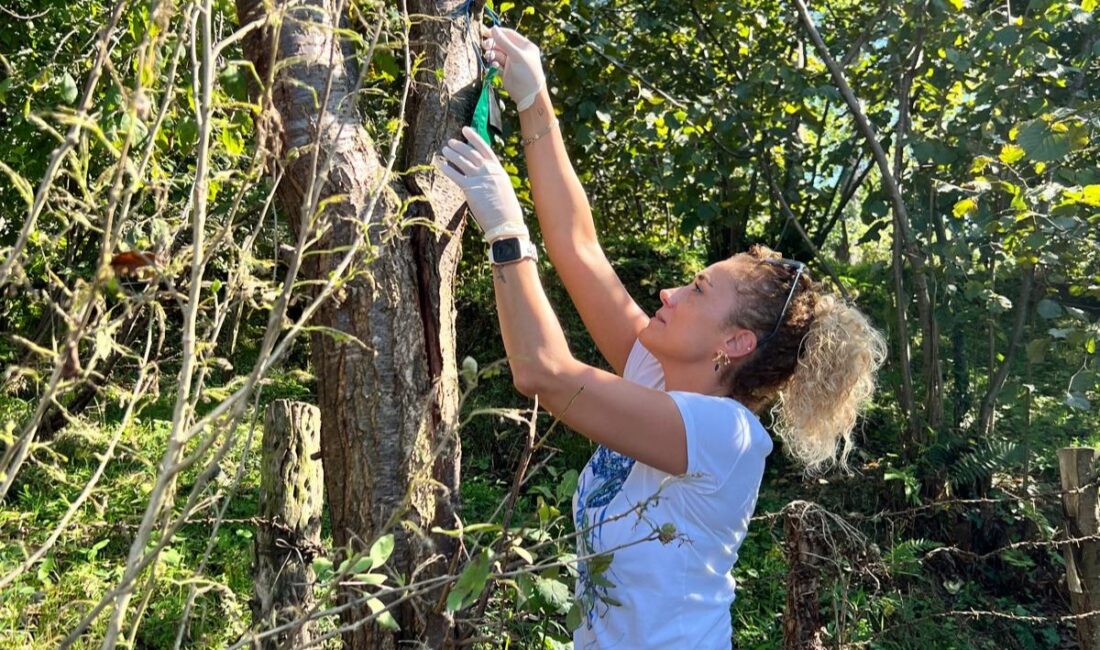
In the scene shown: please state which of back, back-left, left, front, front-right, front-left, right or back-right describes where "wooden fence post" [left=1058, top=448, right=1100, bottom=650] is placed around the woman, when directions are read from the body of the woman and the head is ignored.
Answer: back-right

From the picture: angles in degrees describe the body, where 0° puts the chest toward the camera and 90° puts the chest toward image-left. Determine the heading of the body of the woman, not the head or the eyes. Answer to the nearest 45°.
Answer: approximately 90°

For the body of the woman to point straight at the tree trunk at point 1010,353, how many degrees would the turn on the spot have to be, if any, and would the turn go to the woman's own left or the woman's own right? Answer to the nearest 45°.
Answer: approximately 135° to the woman's own right

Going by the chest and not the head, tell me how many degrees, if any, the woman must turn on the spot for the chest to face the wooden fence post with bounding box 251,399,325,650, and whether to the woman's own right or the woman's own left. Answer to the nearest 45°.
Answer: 0° — they already face it

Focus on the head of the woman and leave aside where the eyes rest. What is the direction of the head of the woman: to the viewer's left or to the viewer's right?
to the viewer's left
